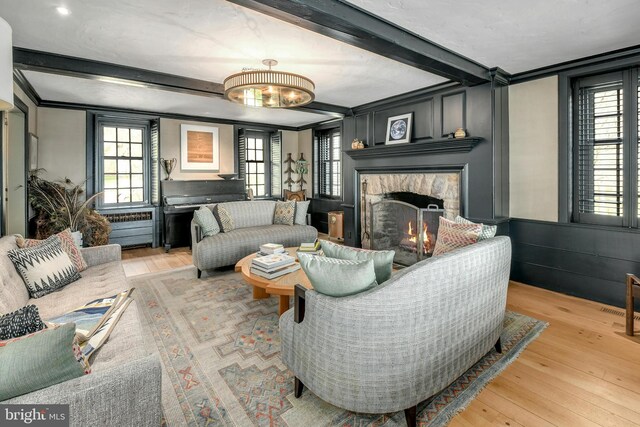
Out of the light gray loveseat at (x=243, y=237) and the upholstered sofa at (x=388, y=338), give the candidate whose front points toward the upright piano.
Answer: the upholstered sofa

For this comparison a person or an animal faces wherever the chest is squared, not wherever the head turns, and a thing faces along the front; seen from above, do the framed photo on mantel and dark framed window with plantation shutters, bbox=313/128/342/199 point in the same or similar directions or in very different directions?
same or similar directions

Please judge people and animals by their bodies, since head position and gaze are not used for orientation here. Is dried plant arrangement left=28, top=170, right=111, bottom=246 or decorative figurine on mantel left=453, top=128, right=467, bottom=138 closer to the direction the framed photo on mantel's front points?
the dried plant arrangement

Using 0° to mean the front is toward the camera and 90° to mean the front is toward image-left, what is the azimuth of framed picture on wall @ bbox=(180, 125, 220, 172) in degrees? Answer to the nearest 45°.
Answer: approximately 0°

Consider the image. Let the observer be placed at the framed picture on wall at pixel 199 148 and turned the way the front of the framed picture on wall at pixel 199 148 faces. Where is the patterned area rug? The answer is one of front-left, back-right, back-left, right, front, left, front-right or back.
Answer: front

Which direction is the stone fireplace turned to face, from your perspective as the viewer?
facing the viewer and to the left of the viewer

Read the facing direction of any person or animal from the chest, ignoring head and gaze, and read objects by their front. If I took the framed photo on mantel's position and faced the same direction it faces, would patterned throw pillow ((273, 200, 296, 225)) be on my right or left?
on my right

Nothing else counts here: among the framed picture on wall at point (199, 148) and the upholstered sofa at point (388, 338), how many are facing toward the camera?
1

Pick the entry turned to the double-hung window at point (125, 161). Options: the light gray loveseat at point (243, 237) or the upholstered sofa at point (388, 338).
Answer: the upholstered sofa

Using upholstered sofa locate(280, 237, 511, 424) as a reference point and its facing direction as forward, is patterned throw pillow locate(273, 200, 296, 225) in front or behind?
in front

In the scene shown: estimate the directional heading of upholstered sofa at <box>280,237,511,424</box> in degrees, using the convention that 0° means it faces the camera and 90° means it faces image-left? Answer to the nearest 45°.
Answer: approximately 135°

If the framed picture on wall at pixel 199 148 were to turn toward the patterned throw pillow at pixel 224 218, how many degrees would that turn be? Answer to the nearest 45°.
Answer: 0° — it already faces it

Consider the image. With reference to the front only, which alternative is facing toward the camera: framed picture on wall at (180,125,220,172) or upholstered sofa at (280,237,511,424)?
the framed picture on wall

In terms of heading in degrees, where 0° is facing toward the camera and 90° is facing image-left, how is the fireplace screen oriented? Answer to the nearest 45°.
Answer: approximately 45°
